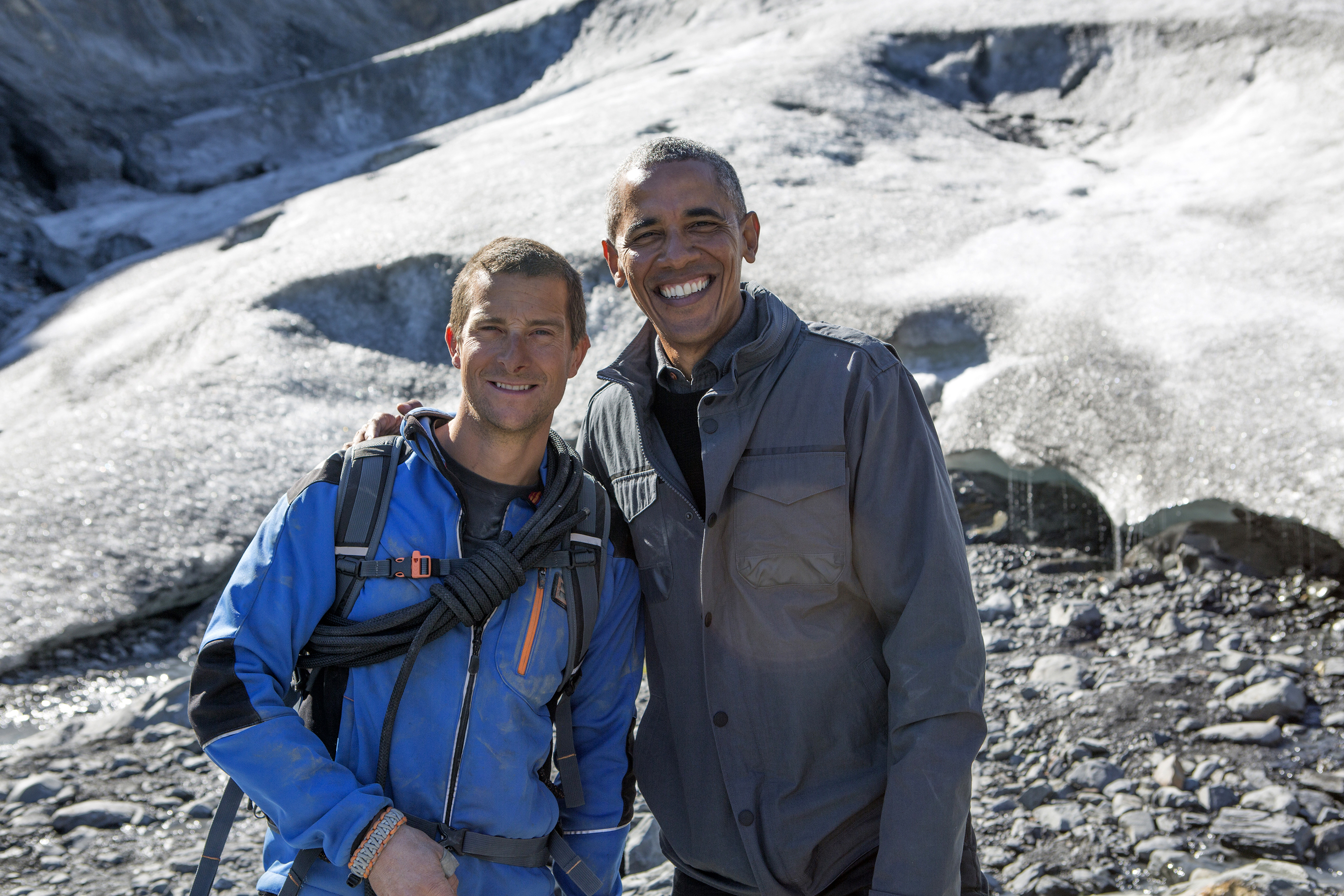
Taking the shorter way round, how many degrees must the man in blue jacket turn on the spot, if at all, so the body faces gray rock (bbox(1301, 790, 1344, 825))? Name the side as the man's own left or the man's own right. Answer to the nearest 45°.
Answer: approximately 90° to the man's own left

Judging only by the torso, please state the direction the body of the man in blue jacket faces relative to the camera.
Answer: toward the camera

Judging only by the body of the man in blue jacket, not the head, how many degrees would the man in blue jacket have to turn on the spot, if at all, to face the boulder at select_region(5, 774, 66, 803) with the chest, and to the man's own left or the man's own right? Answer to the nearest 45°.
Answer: approximately 135° to the man's own right

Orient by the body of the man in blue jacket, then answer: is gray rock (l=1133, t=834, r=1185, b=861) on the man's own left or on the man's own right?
on the man's own left

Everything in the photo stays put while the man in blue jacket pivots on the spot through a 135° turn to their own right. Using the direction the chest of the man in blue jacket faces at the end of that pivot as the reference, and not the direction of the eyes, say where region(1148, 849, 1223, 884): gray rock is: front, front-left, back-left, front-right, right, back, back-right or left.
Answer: back-right

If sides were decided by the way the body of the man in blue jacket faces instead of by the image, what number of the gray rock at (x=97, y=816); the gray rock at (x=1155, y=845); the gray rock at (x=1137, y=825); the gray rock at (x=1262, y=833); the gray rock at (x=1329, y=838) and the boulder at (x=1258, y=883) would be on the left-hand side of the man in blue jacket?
5

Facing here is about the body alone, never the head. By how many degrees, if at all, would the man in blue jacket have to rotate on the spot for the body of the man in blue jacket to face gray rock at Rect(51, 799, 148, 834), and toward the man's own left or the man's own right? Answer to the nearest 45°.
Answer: approximately 135° to the man's own right

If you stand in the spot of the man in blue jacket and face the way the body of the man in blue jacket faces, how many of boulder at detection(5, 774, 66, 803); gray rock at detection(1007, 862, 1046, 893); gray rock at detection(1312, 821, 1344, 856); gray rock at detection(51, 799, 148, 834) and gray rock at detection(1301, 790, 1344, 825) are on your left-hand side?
3

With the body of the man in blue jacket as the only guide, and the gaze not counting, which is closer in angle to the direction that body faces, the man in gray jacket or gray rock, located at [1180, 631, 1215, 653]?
the man in gray jacket

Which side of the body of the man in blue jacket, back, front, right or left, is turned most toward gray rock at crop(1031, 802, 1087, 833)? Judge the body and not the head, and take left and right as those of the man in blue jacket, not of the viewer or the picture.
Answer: left
